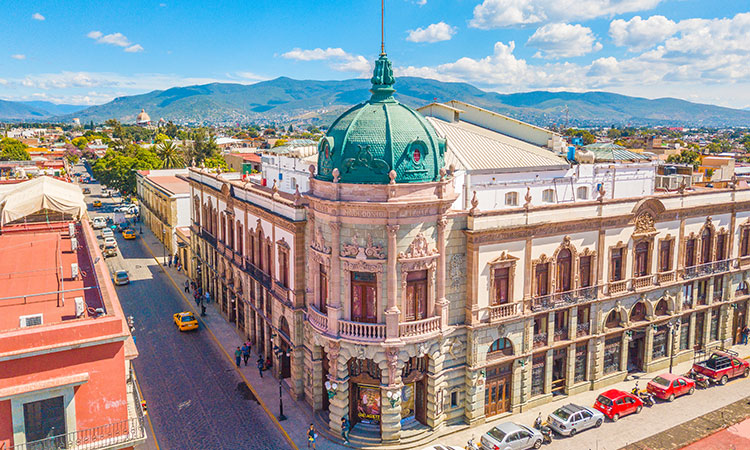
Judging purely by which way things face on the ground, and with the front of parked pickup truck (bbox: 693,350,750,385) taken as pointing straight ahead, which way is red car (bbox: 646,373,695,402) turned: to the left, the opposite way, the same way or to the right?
the same way

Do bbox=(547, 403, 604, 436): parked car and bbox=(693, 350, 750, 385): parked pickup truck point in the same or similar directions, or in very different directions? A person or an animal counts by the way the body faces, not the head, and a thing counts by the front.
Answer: same or similar directions

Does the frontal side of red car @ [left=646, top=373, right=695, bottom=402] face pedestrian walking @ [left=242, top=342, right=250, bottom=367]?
no

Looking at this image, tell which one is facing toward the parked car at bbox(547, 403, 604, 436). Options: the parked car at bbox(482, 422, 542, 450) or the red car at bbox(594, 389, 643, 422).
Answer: the parked car at bbox(482, 422, 542, 450)

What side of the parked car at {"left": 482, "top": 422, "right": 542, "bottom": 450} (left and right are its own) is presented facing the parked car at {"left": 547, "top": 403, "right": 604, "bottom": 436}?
front

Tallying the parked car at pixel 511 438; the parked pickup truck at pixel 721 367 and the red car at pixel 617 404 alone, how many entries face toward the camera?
0

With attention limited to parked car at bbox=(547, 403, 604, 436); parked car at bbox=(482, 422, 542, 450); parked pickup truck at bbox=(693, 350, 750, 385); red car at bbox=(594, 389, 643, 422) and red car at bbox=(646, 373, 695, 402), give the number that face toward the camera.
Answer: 0

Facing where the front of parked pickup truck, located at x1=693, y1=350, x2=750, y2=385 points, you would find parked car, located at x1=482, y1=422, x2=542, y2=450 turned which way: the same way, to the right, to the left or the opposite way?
the same way

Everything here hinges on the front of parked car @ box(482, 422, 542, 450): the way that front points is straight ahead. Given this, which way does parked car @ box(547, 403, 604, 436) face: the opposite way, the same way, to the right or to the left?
the same way
